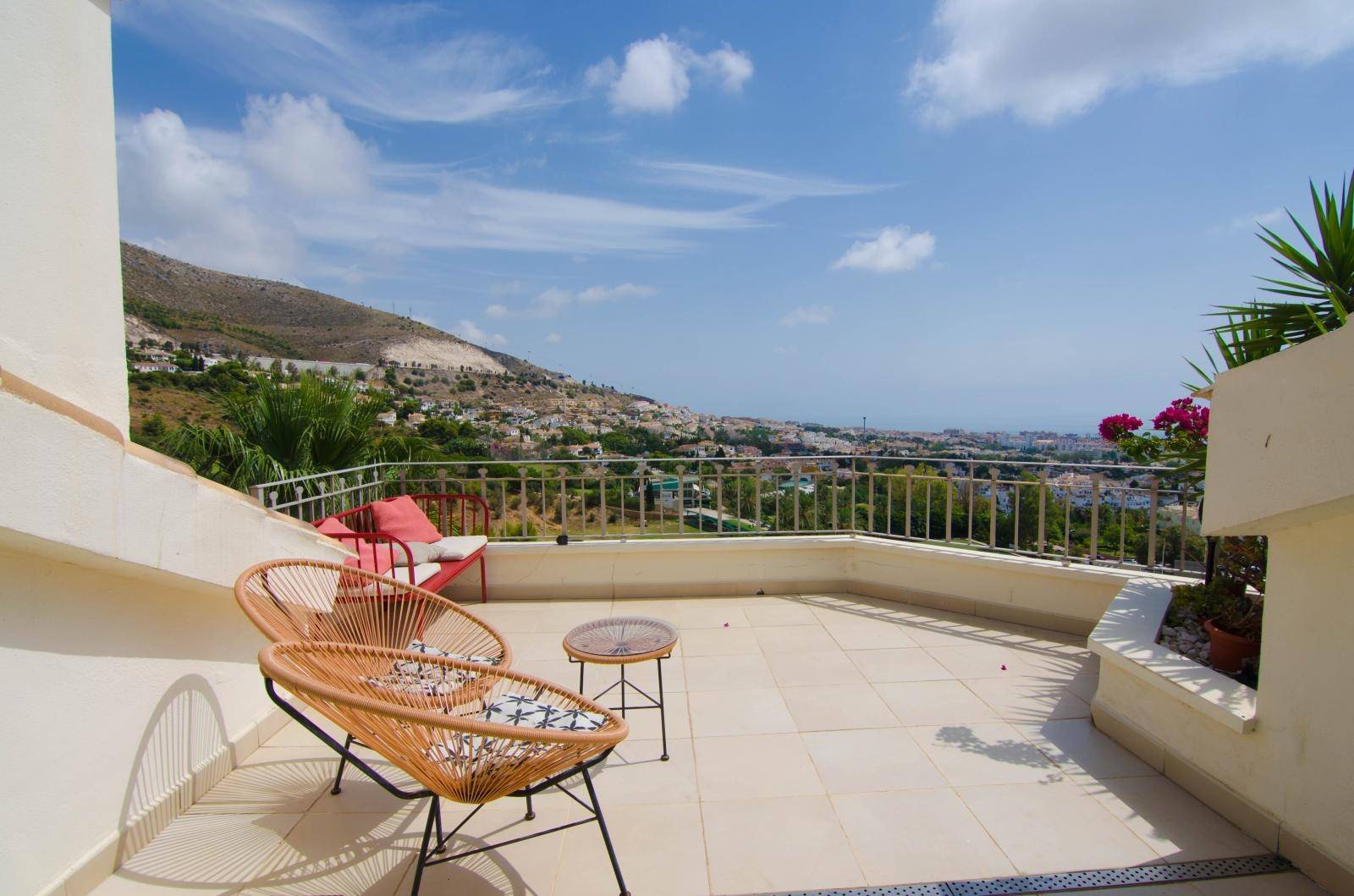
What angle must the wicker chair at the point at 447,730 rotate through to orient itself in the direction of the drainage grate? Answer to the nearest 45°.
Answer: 0° — it already faces it

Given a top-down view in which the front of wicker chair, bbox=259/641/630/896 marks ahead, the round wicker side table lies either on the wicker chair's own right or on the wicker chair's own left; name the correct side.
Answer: on the wicker chair's own left

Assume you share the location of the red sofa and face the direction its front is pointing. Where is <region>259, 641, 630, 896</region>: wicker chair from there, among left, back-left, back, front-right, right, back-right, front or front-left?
front-right

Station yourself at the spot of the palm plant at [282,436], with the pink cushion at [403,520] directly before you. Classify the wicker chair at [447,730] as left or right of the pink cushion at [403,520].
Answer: right

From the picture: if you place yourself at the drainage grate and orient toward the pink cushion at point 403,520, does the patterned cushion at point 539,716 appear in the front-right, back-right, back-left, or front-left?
front-left

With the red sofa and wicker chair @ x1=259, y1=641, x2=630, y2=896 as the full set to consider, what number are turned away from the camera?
0

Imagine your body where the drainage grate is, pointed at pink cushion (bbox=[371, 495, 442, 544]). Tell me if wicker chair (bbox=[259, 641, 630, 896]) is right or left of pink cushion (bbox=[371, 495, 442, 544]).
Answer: left

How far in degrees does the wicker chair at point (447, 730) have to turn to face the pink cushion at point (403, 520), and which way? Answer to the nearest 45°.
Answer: approximately 90° to its left

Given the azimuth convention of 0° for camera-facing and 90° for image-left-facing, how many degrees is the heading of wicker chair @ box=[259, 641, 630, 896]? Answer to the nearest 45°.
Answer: approximately 270°

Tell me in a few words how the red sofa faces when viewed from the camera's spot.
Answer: facing the viewer and to the right of the viewer

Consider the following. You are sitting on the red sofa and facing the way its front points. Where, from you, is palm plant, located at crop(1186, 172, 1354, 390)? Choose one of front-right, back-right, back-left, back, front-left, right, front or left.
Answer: front

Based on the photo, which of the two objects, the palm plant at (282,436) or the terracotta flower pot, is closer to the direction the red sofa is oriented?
the terracotta flower pot

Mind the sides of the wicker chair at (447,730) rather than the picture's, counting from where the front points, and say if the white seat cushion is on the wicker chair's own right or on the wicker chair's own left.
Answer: on the wicker chair's own left

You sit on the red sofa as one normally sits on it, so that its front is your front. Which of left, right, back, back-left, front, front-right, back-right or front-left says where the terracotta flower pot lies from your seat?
front

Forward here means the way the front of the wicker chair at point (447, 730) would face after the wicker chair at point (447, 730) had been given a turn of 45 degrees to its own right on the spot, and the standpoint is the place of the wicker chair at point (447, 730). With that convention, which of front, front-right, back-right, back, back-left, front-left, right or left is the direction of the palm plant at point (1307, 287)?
front-left

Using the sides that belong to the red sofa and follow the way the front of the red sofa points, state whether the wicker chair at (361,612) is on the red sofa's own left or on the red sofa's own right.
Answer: on the red sofa's own right
